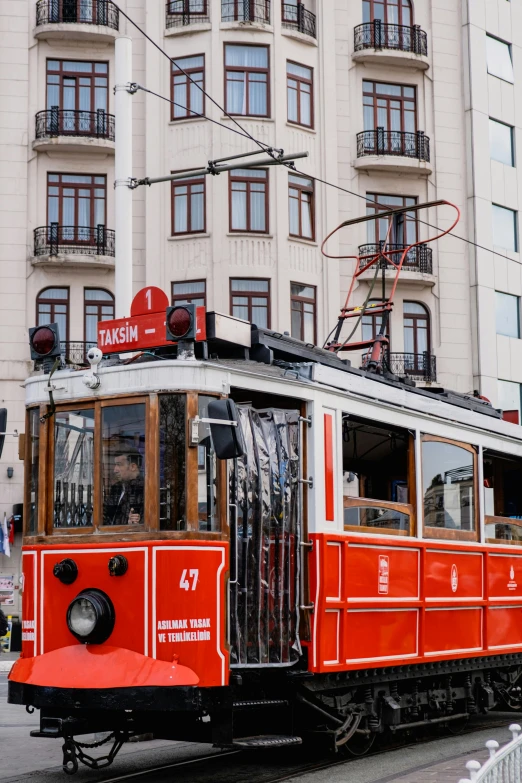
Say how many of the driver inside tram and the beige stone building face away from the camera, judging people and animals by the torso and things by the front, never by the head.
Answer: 0

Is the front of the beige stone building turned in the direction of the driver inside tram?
yes

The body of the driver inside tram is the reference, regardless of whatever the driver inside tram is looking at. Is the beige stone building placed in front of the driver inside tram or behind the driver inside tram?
behind

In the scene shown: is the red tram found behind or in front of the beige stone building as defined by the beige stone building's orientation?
in front

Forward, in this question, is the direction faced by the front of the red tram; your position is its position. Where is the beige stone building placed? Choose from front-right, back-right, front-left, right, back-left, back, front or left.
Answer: back-right

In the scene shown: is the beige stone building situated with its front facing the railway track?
yes

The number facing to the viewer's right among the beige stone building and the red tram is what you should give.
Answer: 0

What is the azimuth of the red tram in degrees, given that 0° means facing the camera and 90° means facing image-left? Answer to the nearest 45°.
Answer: approximately 45°
